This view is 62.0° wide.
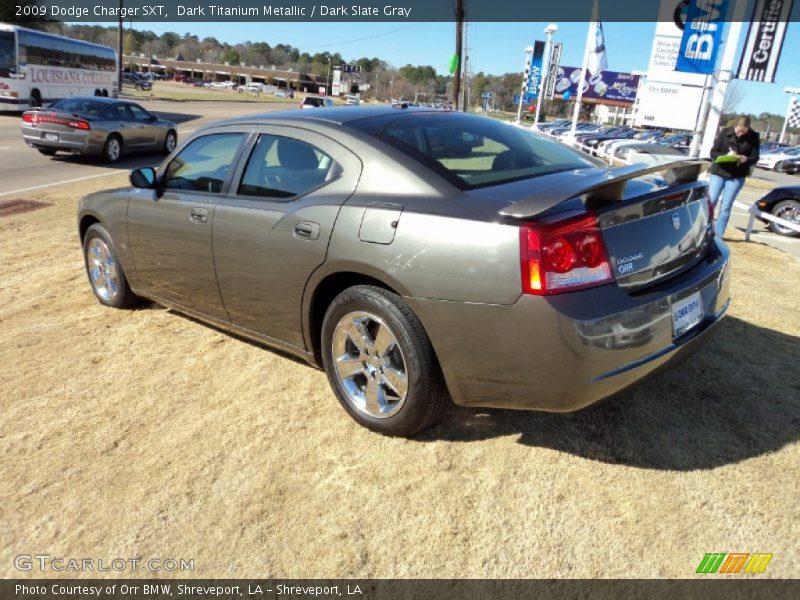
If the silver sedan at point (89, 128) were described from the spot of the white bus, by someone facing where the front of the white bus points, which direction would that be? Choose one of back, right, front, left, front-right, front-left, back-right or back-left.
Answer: front-left

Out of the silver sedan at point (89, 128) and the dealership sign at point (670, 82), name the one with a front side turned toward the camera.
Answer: the dealership sign

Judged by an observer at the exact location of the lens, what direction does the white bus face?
facing the viewer and to the left of the viewer

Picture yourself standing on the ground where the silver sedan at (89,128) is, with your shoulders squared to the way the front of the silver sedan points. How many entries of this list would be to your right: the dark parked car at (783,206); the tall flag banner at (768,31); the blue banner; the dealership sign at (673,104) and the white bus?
4

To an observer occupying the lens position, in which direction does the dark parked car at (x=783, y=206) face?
facing to the left of the viewer

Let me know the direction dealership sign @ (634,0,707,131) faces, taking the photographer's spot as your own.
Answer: facing the viewer

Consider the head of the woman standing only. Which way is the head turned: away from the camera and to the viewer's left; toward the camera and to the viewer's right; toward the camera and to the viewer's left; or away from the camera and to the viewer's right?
toward the camera and to the viewer's left

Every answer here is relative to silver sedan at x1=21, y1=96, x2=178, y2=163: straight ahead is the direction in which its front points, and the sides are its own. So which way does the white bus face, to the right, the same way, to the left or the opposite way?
the opposite way

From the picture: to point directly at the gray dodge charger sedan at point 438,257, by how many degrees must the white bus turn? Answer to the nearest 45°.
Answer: approximately 45° to its left

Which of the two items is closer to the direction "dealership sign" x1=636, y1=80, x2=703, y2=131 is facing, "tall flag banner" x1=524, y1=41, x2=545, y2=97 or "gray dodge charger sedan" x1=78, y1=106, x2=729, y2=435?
the gray dodge charger sedan

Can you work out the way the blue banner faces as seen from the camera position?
facing the viewer

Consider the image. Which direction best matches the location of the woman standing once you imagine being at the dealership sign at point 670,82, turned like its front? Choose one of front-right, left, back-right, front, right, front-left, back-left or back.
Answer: front

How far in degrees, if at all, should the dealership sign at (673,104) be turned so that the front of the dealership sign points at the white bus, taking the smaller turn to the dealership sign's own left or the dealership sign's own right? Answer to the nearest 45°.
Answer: approximately 90° to the dealership sign's own right

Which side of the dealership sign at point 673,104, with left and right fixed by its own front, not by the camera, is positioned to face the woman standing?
front
